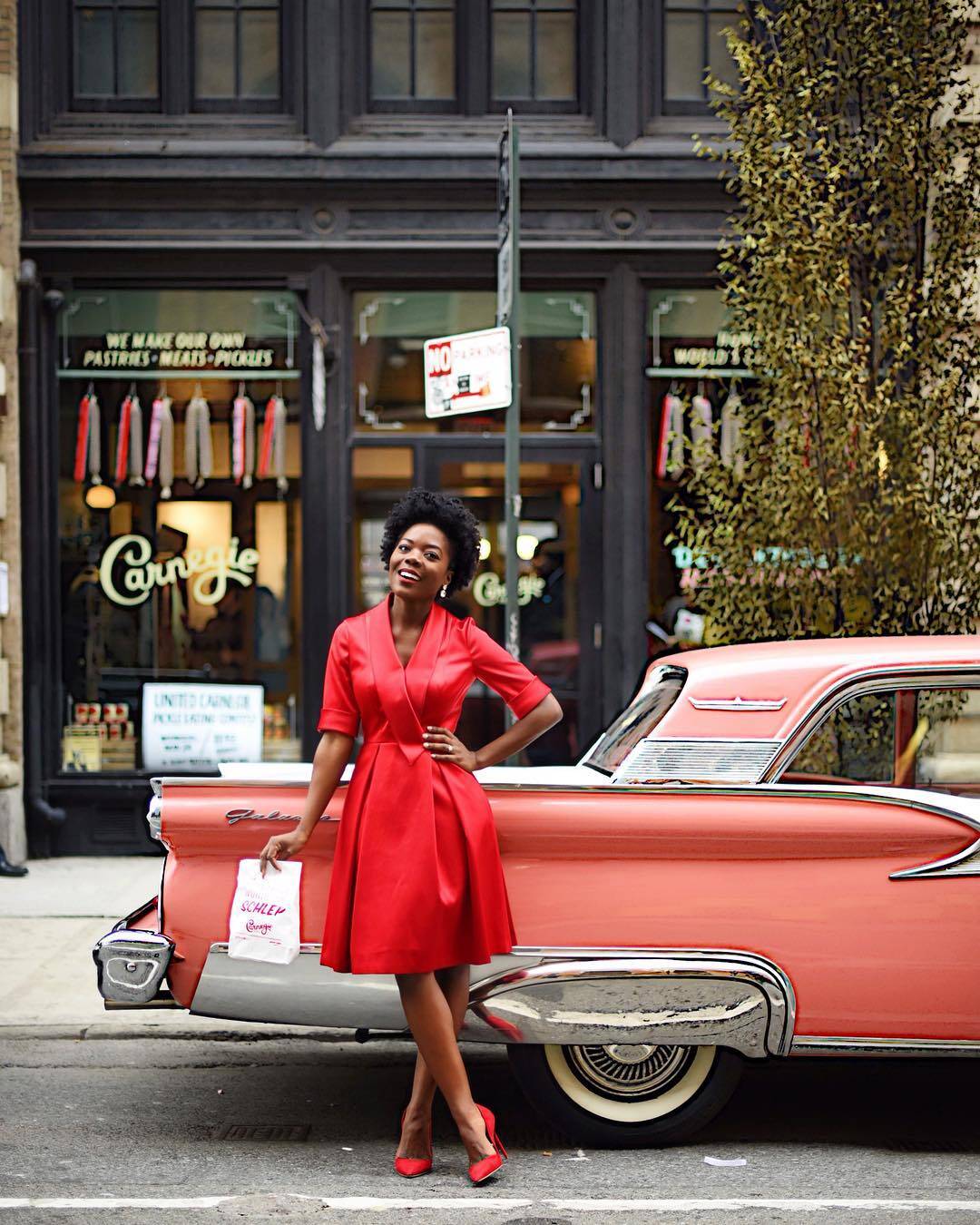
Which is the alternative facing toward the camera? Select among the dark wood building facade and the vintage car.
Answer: the dark wood building facade

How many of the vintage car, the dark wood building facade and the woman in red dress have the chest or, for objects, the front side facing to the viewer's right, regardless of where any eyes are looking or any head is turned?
1

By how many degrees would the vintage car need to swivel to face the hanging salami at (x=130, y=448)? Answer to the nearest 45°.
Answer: approximately 135° to its left

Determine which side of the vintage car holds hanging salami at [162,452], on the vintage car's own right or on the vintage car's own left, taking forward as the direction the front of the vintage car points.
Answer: on the vintage car's own left

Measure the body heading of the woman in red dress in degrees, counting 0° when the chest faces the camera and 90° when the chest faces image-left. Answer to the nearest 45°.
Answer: approximately 0°

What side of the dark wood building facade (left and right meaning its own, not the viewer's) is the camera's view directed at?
front

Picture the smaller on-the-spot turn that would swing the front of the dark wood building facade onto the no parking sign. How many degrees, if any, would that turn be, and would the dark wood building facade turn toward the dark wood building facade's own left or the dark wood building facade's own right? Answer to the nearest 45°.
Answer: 0° — it already faces it

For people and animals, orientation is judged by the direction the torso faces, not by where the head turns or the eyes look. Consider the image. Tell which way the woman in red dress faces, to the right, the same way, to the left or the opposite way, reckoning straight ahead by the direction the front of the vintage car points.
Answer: to the right

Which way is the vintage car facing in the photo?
to the viewer's right

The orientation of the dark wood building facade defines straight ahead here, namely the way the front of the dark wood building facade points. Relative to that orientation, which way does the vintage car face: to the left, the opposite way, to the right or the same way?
to the left

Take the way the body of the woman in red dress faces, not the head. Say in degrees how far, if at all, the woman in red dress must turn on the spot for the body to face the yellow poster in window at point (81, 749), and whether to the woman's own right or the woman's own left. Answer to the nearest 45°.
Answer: approximately 180°

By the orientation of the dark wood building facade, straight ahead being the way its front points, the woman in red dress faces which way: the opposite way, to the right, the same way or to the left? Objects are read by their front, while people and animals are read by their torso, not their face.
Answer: the same way
